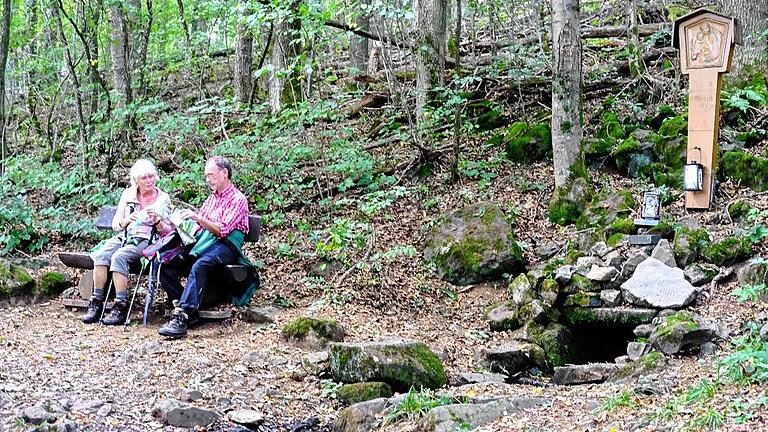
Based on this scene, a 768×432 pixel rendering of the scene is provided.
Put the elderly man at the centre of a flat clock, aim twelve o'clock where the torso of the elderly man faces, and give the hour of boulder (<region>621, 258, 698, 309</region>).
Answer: The boulder is roughly at 8 o'clock from the elderly man.

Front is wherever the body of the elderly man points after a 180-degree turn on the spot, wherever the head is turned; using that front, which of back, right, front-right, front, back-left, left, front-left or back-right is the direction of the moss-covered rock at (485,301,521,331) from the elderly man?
front-right

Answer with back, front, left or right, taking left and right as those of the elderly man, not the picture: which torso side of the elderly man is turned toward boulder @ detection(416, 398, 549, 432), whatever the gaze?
left

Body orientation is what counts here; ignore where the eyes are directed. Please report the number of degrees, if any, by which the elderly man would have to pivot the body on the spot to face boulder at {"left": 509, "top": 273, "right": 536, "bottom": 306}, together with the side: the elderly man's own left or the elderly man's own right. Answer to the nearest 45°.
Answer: approximately 135° to the elderly man's own left

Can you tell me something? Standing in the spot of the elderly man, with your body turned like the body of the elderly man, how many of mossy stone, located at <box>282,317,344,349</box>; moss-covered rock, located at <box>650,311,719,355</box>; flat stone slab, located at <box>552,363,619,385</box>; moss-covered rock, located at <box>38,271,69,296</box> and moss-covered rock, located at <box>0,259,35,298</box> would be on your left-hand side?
3

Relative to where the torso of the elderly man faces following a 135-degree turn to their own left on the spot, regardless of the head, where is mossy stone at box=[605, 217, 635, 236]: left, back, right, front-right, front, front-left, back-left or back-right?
front

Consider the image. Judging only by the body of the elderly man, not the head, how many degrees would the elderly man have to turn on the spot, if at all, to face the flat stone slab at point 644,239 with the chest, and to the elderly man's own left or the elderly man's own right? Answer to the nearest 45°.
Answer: approximately 135° to the elderly man's own left

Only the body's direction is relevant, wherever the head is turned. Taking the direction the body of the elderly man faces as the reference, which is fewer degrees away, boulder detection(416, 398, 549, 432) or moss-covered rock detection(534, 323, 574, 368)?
the boulder

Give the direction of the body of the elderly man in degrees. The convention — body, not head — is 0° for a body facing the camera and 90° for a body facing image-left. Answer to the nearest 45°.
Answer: approximately 45°

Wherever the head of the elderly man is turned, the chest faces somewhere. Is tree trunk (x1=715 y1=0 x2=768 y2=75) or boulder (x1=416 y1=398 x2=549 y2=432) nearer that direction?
the boulder

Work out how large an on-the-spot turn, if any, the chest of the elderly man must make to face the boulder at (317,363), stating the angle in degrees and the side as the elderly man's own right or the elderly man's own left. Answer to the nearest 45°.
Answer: approximately 90° to the elderly man's own left

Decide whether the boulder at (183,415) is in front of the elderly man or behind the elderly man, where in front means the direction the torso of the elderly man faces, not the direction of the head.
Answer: in front

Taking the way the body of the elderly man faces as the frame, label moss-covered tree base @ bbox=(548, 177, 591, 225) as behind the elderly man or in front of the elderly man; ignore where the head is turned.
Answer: behind

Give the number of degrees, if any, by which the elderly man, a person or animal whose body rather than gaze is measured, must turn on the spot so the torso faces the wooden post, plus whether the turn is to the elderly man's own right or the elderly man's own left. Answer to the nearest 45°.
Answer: approximately 135° to the elderly man's own left
